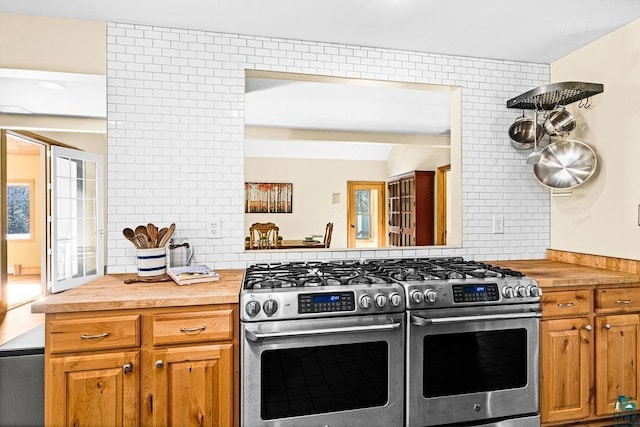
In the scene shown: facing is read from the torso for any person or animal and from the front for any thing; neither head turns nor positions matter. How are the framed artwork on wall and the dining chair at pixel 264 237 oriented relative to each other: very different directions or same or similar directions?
very different directions

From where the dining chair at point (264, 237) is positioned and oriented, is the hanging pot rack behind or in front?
behind

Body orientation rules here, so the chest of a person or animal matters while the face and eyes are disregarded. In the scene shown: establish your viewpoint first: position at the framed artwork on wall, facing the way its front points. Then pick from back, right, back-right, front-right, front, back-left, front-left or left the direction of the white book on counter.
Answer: front

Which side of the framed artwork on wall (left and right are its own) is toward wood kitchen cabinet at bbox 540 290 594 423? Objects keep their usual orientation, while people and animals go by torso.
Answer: front

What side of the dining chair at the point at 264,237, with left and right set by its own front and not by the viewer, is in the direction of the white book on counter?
back

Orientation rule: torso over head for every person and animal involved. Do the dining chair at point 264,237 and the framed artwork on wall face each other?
yes

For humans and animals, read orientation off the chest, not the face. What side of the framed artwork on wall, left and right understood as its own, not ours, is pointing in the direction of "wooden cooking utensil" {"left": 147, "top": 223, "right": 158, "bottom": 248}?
front

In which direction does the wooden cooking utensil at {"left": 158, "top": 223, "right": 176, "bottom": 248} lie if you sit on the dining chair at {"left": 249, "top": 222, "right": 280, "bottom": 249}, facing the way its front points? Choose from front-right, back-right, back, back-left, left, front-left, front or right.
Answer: back

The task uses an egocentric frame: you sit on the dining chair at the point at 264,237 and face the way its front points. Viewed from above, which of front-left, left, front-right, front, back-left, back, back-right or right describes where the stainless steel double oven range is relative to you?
back

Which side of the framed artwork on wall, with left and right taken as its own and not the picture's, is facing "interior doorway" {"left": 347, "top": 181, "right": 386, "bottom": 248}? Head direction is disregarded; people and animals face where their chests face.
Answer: left

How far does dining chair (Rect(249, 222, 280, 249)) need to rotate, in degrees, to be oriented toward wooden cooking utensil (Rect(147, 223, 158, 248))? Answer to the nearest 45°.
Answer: approximately 180°

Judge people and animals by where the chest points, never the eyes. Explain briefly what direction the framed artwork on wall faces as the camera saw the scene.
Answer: facing the viewer

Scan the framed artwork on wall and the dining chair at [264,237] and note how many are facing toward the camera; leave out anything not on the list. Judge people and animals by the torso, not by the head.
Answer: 1

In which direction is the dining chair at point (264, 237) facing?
away from the camera
